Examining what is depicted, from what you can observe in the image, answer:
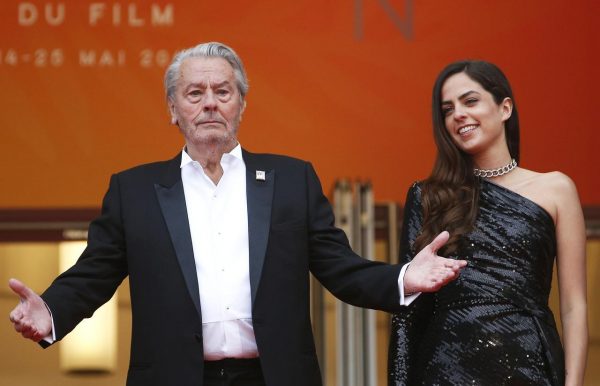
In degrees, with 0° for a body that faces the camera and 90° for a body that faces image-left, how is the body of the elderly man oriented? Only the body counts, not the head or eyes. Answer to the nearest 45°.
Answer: approximately 0°

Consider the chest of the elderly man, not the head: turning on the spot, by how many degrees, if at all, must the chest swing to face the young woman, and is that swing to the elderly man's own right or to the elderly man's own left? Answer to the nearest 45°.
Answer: approximately 90° to the elderly man's own left
